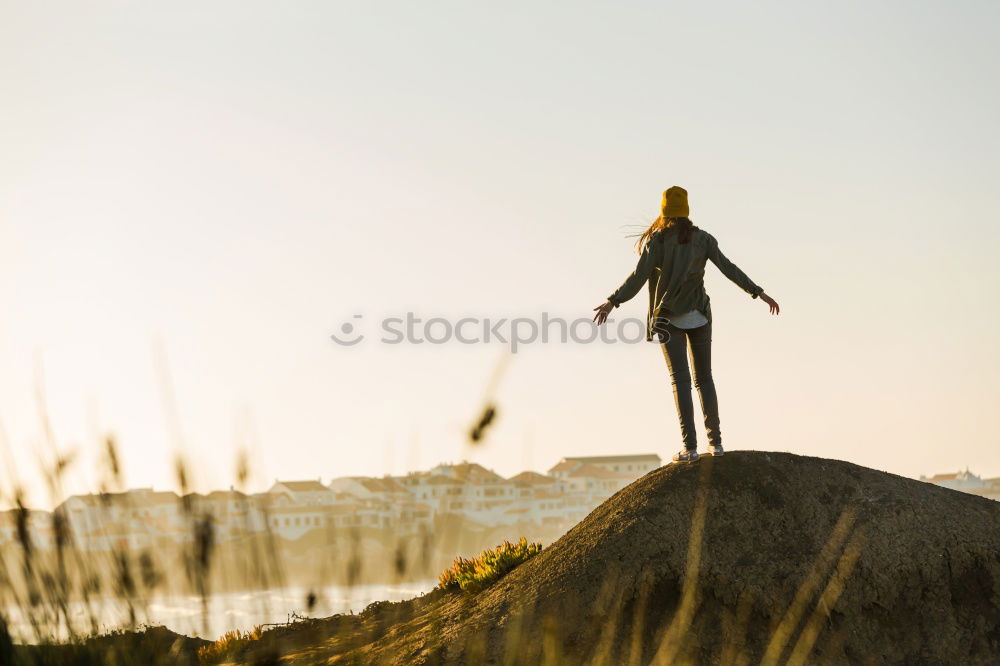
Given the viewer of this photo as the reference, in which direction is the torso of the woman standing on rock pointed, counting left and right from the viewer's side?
facing away from the viewer

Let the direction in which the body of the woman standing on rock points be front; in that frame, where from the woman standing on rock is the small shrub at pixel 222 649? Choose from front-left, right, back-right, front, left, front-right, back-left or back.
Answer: left

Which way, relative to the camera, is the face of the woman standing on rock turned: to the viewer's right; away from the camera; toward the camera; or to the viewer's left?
away from the camera
